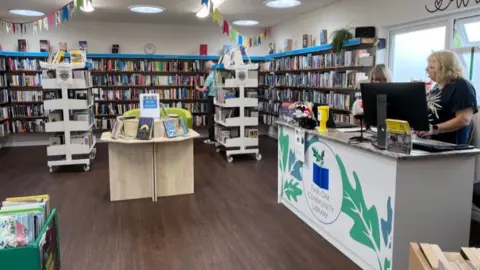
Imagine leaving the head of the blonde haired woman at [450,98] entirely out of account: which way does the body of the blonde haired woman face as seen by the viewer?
to the viewer's left

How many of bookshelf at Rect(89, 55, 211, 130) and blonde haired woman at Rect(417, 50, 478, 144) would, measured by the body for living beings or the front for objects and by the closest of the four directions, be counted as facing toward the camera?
1

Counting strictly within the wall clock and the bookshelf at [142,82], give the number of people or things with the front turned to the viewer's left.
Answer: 0

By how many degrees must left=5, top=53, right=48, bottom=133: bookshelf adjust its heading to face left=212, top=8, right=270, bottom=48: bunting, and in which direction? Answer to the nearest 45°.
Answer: approximately 45° to its left

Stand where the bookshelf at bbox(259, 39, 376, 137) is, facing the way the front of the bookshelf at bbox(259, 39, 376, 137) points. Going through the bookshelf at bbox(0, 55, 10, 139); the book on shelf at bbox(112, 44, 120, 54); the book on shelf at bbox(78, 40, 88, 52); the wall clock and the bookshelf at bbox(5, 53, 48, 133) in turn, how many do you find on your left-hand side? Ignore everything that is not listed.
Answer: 0

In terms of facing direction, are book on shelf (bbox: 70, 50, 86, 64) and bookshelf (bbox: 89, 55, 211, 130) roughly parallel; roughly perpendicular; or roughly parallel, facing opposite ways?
roughly parallel

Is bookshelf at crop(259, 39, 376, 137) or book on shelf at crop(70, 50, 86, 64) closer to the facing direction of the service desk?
the book on shelf

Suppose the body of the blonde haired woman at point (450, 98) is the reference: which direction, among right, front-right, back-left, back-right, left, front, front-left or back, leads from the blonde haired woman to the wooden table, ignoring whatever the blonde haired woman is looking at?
front

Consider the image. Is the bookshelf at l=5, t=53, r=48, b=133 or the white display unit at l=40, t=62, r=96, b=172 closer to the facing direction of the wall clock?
the white display unit

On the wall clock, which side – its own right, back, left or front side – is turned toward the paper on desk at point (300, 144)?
front

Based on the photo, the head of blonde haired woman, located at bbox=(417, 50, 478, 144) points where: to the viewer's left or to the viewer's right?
to the viewer's left

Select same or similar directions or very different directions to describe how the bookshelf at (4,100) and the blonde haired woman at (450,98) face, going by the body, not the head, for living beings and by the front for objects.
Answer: very different directions

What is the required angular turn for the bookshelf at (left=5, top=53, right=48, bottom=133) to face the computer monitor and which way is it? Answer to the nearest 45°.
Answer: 0° — it already faces it

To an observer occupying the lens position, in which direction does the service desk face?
facing the viewer and to the left of the viewer

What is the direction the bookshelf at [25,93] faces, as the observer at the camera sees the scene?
facing the viewer

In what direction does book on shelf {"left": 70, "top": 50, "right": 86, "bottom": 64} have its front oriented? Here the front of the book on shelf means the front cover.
toward the camera

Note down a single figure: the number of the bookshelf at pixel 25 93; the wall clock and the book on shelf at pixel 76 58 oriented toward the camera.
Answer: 3

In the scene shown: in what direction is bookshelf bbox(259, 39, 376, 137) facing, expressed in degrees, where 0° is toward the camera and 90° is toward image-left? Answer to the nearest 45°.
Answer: approximately 45°

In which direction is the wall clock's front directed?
toward the camera
